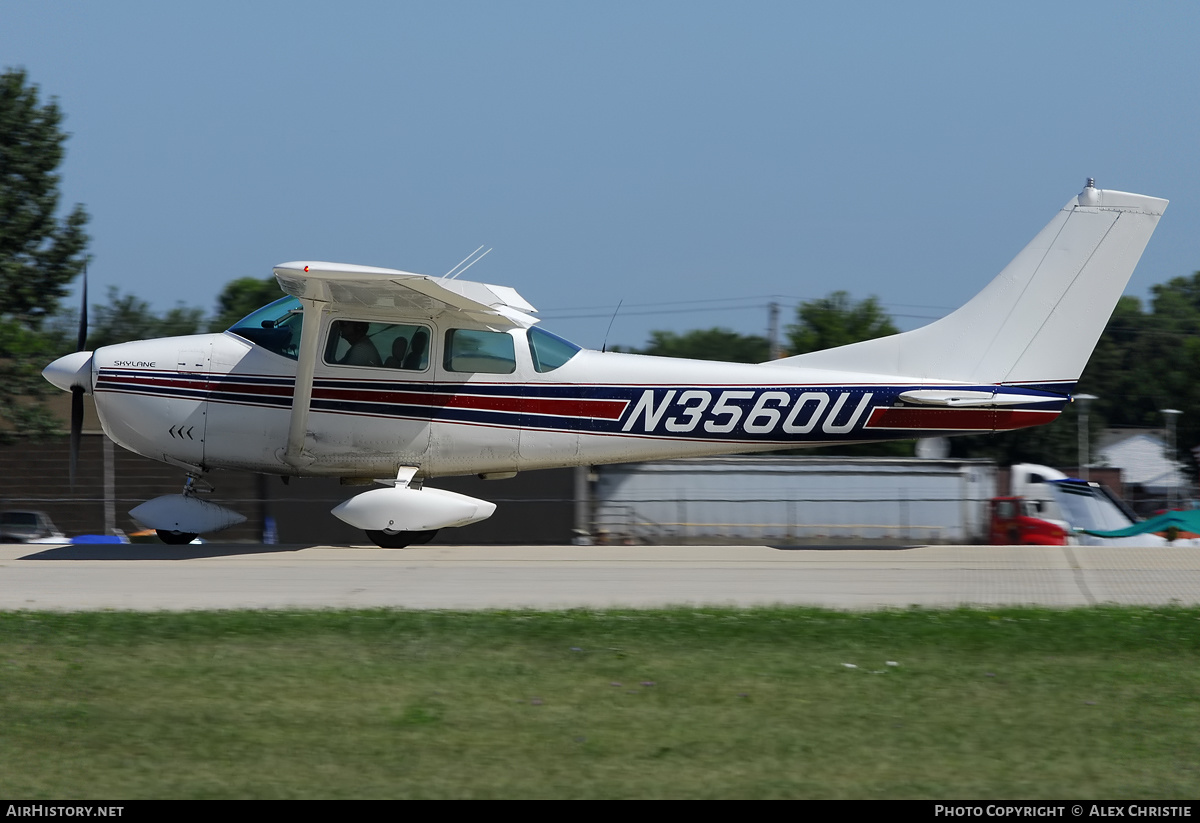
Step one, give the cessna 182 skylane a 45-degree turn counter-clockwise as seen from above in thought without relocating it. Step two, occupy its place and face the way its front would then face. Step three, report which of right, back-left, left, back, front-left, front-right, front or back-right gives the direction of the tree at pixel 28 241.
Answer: right

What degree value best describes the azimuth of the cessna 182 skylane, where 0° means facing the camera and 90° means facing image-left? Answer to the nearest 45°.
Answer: approximately 90°

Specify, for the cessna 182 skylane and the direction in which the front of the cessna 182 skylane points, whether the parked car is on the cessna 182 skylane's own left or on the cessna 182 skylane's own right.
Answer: on the cessna 182 skylane's own right
